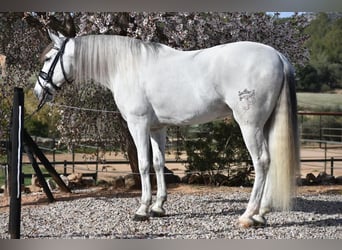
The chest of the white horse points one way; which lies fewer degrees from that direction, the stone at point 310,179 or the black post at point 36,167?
the black post

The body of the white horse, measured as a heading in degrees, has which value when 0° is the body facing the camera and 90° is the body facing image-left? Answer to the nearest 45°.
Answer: approximately 90°

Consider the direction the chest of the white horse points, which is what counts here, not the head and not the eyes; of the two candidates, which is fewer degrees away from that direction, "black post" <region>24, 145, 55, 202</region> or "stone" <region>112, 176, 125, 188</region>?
the black post

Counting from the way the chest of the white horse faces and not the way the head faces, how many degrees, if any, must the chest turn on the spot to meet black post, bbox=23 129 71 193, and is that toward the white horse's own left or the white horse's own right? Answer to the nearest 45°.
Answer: approximately 45° to the white horse's own right

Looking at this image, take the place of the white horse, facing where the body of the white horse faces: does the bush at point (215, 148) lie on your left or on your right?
on your right

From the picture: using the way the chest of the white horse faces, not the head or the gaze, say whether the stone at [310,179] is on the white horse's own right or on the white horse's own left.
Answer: on the white horse's own right

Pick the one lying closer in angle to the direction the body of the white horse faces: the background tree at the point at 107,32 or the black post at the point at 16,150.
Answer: the black post

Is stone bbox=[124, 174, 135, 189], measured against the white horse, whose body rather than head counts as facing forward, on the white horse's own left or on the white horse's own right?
on the white horse's own right

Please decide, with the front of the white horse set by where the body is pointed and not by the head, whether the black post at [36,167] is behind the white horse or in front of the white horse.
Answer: in front
